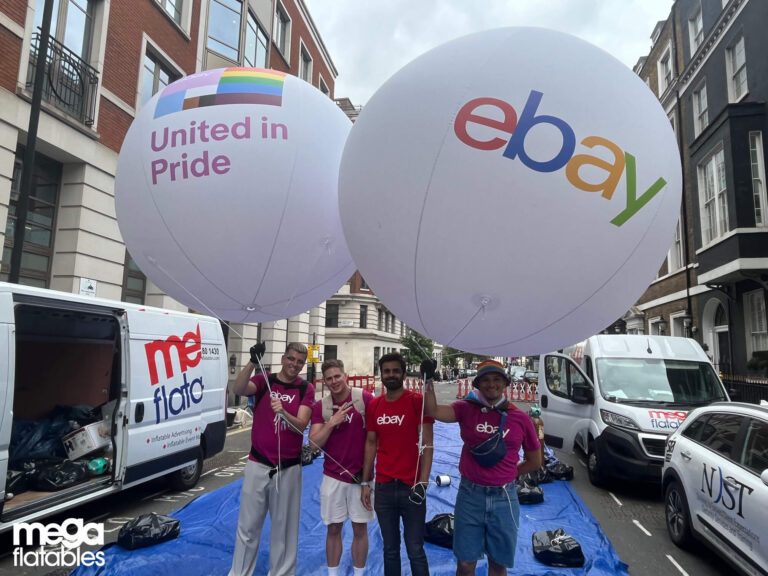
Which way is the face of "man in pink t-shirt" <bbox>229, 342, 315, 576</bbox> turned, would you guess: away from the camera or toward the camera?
toward the camera

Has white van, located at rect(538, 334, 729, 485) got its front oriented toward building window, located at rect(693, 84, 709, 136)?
no

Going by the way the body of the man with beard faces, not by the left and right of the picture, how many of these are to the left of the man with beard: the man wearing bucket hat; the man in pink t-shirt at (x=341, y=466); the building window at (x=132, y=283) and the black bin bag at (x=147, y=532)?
1

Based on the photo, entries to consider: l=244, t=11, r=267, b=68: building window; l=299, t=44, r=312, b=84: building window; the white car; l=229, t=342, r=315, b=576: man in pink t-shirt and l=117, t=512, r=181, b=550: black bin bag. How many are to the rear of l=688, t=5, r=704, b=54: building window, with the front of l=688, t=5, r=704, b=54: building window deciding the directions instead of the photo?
0

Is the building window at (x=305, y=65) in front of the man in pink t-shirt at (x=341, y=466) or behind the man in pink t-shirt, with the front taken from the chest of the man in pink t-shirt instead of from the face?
behind

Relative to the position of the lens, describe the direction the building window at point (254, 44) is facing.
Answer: facing the viewer and to the right of the viewer

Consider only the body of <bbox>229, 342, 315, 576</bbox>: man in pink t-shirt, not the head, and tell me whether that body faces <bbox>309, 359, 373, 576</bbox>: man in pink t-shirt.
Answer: no

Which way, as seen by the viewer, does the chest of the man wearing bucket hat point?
toward the camera

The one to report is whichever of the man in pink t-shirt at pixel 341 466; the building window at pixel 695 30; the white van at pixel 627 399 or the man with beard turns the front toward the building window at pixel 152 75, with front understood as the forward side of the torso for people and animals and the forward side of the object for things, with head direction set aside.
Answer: the building window at pixel 695 30

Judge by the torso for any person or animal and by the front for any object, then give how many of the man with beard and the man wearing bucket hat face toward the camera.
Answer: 2

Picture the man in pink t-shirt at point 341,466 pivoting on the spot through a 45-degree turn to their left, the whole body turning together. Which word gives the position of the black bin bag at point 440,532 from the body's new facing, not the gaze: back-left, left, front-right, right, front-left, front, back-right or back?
left

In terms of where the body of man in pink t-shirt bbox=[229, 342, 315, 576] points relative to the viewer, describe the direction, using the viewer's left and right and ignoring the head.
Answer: facing the viewer

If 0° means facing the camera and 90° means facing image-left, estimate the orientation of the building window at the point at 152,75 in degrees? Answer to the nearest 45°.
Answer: approximately 315°

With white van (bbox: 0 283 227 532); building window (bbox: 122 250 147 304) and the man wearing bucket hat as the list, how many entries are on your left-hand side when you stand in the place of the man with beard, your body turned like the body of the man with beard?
1

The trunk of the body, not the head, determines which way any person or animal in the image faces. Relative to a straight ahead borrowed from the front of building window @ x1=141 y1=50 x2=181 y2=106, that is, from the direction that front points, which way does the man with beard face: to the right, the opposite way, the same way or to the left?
to the right

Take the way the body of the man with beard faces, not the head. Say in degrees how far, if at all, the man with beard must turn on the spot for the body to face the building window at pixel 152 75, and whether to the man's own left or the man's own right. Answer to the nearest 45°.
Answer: approximately 135° to the man's own right

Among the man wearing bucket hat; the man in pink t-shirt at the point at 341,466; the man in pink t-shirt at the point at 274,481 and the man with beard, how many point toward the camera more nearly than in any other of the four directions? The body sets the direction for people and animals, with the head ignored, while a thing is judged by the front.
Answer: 4

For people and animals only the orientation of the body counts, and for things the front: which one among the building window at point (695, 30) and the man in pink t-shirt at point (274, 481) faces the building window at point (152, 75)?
the building window at point (695, 30)
